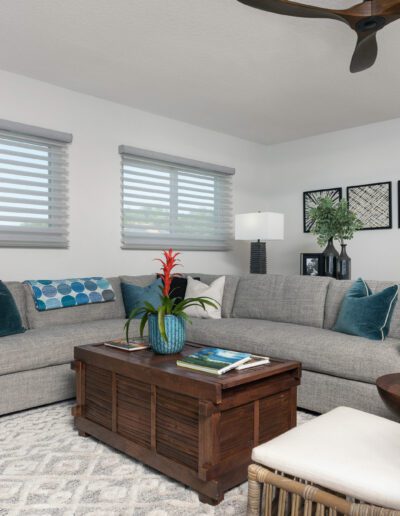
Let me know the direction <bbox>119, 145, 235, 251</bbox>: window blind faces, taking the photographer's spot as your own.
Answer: facing the viewer and to the right of the viewer

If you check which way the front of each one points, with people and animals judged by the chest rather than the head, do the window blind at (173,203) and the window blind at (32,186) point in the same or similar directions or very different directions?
same or similar directions

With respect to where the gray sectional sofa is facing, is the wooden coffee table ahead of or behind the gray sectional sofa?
ahead

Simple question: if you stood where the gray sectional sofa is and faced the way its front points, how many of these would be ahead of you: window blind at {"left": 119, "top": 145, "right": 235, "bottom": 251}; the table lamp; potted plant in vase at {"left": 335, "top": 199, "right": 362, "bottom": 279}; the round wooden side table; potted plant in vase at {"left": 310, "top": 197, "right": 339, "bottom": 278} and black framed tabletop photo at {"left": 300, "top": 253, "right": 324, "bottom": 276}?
1

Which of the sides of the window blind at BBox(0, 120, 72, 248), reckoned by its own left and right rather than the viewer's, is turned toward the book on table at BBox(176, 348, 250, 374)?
front

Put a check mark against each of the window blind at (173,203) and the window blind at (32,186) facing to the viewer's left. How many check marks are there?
0

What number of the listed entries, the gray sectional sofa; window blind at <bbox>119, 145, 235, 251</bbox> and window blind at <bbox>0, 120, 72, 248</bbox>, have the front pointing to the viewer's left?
0

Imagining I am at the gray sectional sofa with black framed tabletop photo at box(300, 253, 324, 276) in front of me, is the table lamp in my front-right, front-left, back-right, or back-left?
front-left

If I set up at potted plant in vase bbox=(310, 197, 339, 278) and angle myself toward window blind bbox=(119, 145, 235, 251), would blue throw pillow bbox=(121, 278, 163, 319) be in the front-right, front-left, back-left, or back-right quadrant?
front-left

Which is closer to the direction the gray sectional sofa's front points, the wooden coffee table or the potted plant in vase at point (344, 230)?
the wooden coffee table

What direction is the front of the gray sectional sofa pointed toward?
toward the camera

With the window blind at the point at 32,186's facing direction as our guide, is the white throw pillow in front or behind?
in front

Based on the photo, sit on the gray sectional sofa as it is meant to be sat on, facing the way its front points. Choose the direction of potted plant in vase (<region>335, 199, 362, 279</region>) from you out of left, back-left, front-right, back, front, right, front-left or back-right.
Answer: back-left
